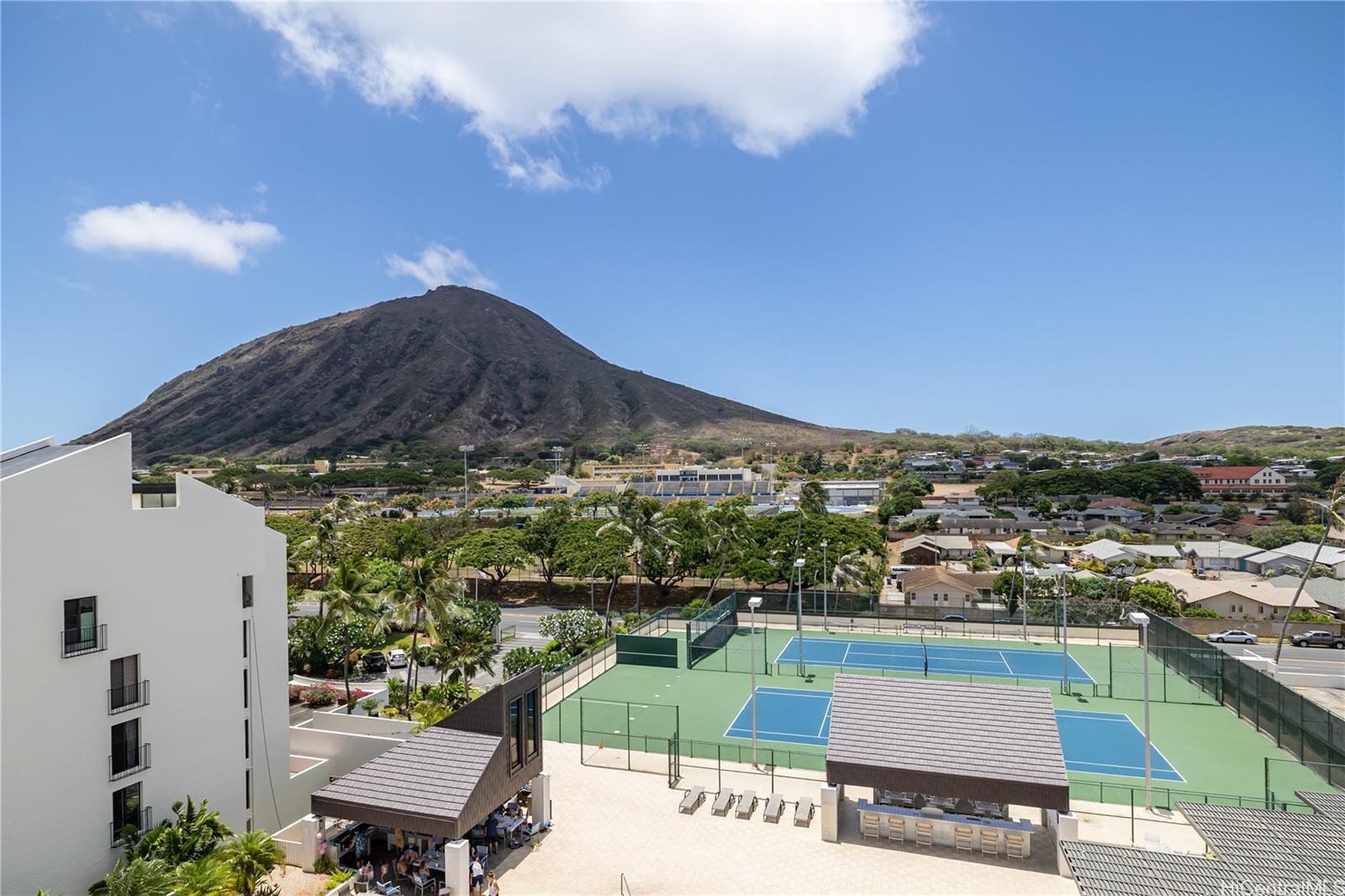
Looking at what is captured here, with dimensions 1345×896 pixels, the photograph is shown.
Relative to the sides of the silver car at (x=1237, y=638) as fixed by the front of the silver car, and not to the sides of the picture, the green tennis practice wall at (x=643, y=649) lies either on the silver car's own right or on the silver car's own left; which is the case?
on the silver car's own left

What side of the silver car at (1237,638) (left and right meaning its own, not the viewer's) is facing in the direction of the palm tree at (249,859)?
left

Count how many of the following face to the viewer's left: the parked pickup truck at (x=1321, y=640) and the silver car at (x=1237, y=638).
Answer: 2

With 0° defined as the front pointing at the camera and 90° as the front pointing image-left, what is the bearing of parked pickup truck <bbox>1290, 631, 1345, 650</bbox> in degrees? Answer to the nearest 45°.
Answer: approximately 90°

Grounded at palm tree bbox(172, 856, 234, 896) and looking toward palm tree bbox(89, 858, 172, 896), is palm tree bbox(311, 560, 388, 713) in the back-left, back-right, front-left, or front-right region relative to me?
back-right

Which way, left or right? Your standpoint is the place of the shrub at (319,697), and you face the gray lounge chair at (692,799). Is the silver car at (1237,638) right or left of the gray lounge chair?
left

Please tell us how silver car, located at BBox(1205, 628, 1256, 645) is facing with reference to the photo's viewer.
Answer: facing to the left of the viewer

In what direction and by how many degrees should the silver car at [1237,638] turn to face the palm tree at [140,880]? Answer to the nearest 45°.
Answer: approximately 90° to its left

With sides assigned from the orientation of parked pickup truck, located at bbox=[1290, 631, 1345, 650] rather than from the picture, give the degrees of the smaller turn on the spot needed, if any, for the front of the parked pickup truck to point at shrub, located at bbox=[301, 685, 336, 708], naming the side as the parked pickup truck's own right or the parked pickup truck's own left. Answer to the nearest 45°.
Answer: approximately 45° to the parked pickup truck's own left
